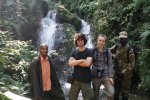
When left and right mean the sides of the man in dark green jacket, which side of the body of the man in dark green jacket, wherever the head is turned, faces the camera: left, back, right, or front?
front

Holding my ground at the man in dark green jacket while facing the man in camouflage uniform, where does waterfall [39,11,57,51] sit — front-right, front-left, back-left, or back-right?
front-left

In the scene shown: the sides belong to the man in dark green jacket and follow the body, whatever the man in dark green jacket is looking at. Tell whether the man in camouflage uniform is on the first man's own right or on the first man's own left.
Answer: on the first man's own left

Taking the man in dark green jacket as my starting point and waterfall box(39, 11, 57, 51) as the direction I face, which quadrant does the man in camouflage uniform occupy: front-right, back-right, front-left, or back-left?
front-right

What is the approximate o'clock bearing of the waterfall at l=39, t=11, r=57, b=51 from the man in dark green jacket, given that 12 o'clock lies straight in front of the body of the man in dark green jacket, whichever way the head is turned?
The waterfall is roughly at 6 o'clock from the man in dark green jacket.
